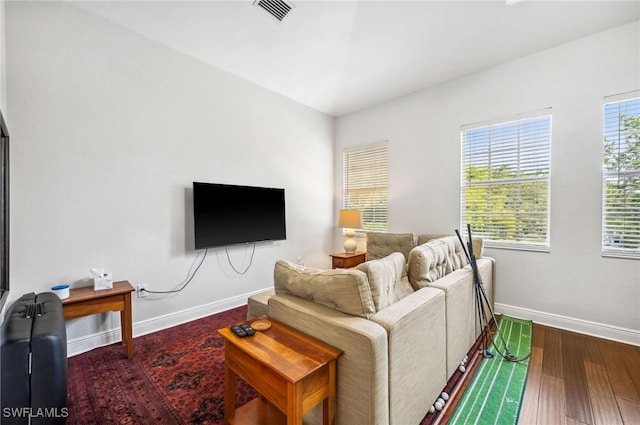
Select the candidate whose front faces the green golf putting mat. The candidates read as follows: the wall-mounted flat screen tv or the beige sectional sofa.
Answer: the wall-mounted flat screen tv

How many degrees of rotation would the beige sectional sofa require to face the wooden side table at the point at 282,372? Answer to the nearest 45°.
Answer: approximately 90° to its left

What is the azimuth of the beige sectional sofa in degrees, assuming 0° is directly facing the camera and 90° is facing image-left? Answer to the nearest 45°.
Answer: approximately 135°

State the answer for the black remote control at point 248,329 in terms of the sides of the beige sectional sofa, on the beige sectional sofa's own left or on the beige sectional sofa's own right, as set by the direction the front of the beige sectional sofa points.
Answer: on the beige sectional sofa's own left

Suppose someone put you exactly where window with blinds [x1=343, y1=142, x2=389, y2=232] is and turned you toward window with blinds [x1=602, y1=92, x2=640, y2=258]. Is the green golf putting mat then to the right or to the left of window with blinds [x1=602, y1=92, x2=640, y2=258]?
right

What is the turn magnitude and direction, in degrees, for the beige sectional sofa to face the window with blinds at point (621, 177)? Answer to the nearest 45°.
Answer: approximately 90° to its right

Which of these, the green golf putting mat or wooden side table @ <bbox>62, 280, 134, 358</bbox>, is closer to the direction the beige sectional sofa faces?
the wooden side table

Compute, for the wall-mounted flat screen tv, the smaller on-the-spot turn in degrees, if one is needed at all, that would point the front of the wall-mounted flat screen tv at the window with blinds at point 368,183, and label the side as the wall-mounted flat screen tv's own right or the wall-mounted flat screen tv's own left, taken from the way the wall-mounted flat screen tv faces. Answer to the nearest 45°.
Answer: approximately 45° to the wall-mounted flat screen tv's own left
